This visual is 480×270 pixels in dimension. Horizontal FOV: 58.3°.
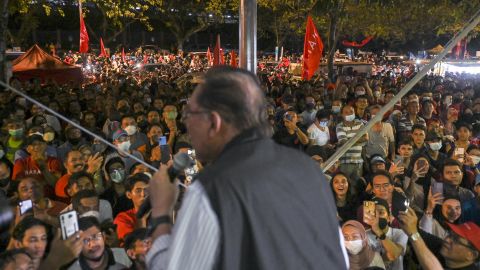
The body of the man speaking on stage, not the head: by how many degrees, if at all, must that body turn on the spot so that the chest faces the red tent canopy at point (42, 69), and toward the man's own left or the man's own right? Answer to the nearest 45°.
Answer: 0° — they already face it

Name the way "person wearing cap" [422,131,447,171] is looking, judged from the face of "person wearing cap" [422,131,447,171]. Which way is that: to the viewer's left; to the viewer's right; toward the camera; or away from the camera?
toward the camera

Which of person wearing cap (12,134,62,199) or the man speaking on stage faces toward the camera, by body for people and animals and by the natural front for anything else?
the person wearing cap

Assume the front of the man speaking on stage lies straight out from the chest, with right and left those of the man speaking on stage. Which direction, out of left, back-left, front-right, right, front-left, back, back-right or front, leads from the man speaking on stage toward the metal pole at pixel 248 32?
front-right

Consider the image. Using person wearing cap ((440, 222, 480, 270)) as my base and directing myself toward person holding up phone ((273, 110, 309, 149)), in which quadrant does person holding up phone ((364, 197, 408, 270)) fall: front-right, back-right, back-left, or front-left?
front-left

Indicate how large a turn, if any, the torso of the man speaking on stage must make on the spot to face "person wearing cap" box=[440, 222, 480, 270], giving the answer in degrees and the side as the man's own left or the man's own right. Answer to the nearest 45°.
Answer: approximately 90° to the man's own right

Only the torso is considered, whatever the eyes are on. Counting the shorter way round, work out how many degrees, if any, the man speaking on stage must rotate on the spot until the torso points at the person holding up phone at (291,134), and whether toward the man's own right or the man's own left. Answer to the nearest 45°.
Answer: approximately 45° to the man's own right

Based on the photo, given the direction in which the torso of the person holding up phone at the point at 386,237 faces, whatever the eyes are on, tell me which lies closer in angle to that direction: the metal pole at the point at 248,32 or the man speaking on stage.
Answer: the man speaking on stage

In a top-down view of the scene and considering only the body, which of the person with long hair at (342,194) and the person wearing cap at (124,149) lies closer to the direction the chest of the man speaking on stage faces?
the person wearing cap

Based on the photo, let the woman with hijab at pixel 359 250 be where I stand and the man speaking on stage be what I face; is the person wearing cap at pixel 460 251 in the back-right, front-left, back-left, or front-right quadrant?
back-left

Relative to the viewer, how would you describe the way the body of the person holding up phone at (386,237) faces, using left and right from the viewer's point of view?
facing the viewer and to the left of the viewer

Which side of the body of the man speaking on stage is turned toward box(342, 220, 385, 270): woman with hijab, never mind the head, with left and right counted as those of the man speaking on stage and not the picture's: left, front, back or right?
right

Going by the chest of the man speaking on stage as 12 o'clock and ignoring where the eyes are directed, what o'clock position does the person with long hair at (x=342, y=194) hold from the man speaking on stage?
The person with long hair is roughly at 2 o'clock from the man speaking on stage.

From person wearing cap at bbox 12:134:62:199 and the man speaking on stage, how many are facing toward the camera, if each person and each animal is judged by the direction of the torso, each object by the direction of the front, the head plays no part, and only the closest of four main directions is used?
1

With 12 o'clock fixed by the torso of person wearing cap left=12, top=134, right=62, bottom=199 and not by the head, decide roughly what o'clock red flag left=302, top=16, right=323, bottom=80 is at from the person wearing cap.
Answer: The red flag is roughly at 8 o'clock from the person wearing cap.

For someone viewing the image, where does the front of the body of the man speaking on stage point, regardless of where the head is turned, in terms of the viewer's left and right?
facing away from the viewer and to the left of the viewer

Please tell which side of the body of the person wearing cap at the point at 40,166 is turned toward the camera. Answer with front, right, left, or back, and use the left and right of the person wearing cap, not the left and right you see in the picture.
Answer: front

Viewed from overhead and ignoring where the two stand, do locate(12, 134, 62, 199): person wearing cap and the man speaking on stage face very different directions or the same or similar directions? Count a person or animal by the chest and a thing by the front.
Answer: very different directions
